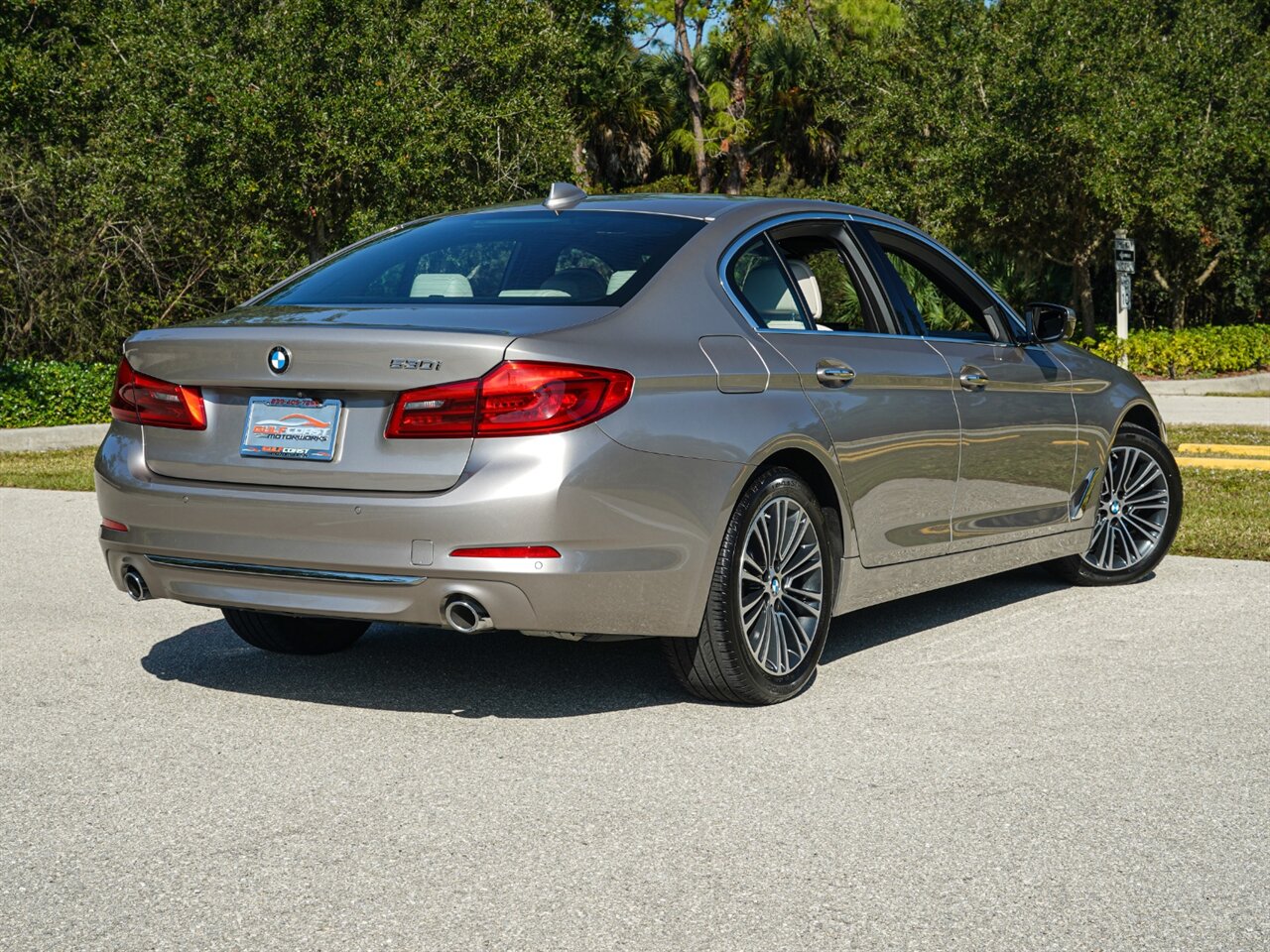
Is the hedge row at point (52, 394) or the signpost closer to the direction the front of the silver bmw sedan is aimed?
the signpost

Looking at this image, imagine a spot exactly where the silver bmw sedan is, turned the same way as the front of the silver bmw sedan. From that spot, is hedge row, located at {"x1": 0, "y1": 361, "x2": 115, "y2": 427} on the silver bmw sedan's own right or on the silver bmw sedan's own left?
on the silver bmw sedan's own left

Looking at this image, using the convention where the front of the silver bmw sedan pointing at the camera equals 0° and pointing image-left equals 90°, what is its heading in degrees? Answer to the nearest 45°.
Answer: approximately 225°
